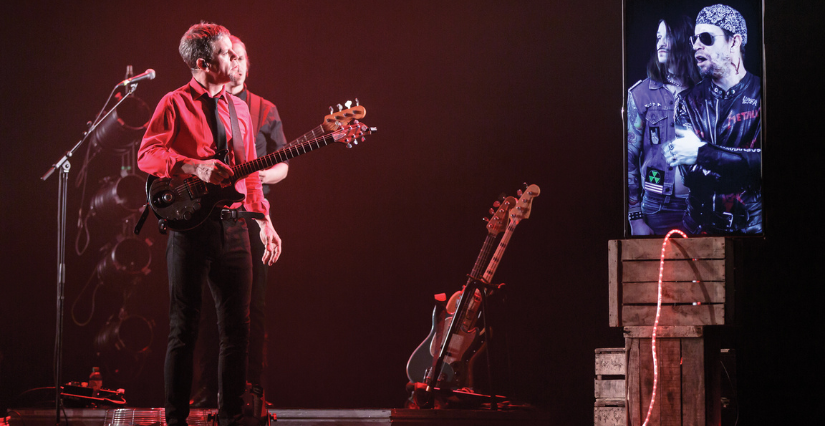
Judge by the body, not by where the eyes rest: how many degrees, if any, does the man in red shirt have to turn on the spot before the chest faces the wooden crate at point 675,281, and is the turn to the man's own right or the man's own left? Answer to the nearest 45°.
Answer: approximately 45° to the man's own left

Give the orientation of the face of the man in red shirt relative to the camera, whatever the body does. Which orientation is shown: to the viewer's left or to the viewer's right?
to the viewer's right

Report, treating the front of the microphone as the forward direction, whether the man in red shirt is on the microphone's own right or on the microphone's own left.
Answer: on the microphone's own right

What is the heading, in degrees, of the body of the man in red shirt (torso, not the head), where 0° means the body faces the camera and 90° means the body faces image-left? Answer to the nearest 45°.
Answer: approximately 315°

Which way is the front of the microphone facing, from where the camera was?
facing to the right of the viewer

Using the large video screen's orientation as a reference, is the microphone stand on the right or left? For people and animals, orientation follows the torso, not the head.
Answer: on its right

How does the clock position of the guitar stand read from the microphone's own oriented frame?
The guitar stand is roughly at 1 o'clock from the microphone.
